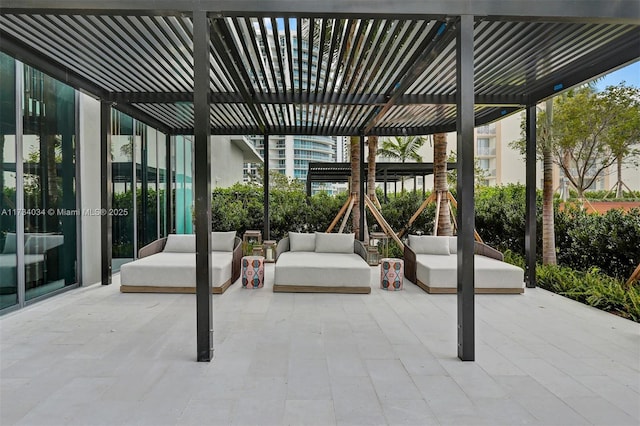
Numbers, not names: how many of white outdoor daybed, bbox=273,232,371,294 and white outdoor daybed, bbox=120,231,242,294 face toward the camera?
2

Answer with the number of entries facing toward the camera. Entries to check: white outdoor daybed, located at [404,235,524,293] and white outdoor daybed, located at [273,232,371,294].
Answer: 2

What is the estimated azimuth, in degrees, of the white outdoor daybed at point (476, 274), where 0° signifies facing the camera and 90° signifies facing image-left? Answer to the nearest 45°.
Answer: approximately 0°

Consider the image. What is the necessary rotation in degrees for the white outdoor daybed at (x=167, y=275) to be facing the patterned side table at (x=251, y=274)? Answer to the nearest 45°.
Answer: approximately 90° to its left

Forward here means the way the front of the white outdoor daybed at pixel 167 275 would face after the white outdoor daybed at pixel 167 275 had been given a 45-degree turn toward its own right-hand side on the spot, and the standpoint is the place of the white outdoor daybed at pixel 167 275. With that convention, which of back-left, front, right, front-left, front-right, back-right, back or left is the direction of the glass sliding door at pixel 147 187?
back-right

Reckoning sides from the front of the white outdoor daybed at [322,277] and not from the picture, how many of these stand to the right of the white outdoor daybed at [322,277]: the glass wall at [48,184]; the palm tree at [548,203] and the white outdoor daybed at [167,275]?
2

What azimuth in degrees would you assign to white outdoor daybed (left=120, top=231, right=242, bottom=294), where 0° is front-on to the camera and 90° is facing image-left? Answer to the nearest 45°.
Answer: approximately 0°

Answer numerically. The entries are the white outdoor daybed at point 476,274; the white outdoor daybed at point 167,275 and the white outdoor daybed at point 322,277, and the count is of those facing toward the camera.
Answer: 3

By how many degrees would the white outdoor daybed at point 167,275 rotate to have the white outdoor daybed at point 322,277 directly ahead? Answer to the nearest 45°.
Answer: approximately 90° to its left

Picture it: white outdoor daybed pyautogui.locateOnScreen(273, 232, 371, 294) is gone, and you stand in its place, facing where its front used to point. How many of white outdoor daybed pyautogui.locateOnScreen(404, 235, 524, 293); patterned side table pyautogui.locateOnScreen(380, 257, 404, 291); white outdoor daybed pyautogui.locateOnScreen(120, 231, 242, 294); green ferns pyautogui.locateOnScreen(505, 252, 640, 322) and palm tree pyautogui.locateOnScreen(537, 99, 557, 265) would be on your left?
4

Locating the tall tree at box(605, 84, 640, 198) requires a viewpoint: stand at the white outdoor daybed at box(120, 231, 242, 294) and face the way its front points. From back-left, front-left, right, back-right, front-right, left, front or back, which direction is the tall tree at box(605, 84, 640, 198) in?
left

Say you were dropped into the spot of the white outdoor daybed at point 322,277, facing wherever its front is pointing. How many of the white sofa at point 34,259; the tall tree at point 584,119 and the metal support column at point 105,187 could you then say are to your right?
2
